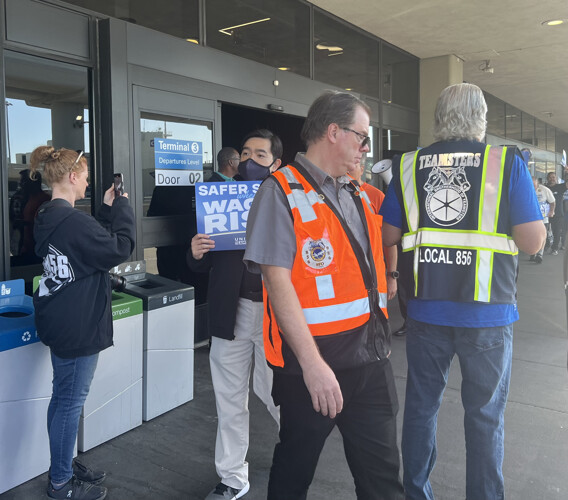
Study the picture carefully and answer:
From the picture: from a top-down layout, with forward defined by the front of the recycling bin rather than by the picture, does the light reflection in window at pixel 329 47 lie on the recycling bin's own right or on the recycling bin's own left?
on the recycling bin's own left

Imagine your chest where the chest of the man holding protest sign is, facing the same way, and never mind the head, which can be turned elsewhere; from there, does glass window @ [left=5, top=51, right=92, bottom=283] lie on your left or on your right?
on your right

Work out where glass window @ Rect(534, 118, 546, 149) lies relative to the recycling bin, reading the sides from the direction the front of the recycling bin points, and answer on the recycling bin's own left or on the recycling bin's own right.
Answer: on the recycling bin's own left

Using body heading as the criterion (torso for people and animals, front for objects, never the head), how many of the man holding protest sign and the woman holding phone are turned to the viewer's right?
1

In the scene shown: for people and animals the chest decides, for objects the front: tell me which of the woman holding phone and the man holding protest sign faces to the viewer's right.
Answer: the woman holding phone

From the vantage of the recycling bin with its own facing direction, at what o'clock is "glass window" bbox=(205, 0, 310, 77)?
The glass window is roughly at 9 o'clock from the recycling bin.

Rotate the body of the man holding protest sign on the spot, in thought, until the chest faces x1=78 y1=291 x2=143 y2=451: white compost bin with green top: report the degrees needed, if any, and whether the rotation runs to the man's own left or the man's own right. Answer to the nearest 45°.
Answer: approximately 90° to the man's own right

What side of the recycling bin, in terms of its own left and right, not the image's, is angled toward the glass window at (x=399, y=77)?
left

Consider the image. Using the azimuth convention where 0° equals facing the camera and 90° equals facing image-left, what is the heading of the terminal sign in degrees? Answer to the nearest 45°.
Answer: approximately 315°

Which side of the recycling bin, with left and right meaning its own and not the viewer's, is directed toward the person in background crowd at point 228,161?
left

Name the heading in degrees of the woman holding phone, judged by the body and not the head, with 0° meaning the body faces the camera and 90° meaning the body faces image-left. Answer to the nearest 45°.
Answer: approximately 270°

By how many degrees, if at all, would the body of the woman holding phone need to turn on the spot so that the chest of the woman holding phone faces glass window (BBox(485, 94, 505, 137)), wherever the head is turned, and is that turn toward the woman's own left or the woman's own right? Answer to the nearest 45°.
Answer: approximately 45° to the woman's own left

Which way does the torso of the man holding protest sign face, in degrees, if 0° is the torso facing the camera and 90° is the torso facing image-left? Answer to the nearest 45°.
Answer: approximately 45°
